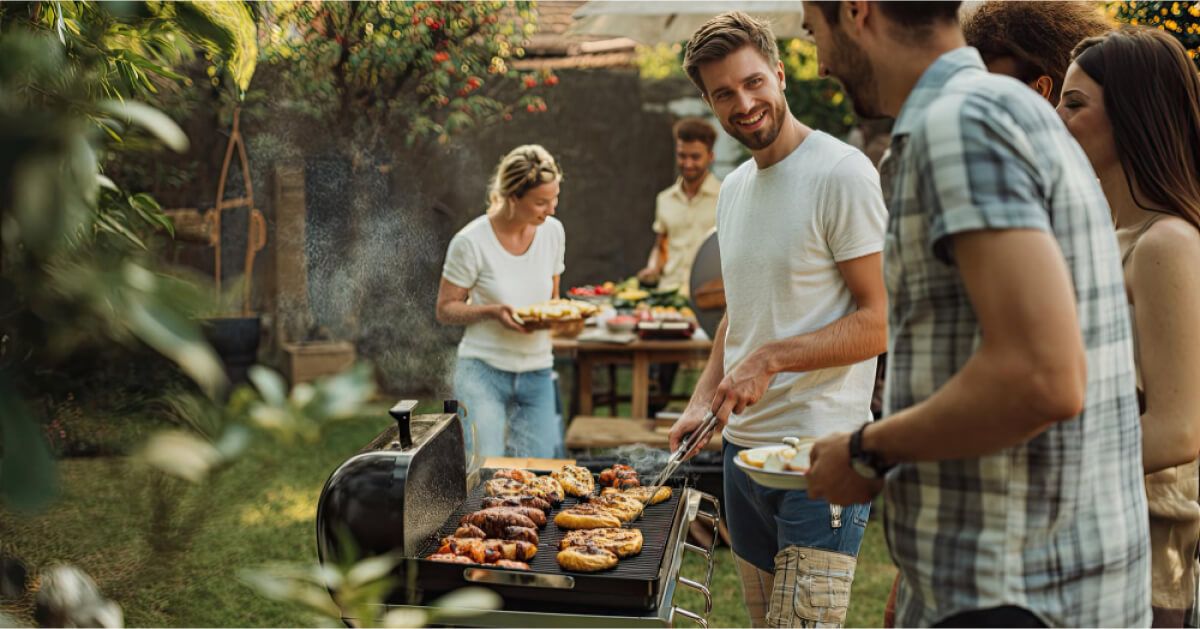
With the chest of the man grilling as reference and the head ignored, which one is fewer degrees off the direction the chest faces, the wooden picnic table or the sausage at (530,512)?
the sausage

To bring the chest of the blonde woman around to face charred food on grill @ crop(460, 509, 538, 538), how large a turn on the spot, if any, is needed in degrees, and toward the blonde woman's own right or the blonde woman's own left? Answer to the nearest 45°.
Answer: approximately 45° to the blonde woman's own right

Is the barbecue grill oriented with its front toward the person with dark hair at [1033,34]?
yes

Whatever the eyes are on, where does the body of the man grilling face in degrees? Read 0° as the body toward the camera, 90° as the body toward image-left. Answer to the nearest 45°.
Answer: approximately 45°

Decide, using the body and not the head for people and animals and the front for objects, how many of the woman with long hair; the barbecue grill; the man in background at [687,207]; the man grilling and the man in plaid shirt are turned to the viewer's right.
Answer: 1

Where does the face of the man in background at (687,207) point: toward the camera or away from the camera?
toward the camera

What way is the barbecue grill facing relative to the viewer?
to the viewer's right

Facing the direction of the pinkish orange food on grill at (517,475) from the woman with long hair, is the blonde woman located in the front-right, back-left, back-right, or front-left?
front-right

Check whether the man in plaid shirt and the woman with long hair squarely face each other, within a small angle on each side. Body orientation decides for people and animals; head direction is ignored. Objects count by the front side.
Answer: no

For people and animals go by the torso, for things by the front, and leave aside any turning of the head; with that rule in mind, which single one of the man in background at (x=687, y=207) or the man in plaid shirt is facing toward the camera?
the man in background

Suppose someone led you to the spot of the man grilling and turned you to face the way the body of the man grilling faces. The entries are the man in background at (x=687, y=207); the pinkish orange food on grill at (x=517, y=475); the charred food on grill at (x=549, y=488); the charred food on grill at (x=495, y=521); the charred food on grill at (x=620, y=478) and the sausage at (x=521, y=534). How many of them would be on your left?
0

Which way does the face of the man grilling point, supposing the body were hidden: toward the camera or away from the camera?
toward the camera

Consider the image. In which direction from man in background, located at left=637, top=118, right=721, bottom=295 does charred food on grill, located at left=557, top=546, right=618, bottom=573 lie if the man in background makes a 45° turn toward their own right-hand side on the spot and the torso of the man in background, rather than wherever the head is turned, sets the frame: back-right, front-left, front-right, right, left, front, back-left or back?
front-left

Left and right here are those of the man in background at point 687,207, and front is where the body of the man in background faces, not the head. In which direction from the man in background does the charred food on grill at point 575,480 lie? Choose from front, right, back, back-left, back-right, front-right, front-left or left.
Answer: front

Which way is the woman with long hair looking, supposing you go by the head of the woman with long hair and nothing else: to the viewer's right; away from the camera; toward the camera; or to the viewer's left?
to the viewer's left

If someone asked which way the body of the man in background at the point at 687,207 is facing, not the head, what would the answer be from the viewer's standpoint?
toward the camera

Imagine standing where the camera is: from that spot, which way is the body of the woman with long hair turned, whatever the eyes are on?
to the viewer's left

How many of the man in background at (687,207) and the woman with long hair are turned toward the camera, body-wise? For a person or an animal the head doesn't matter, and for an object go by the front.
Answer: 1
